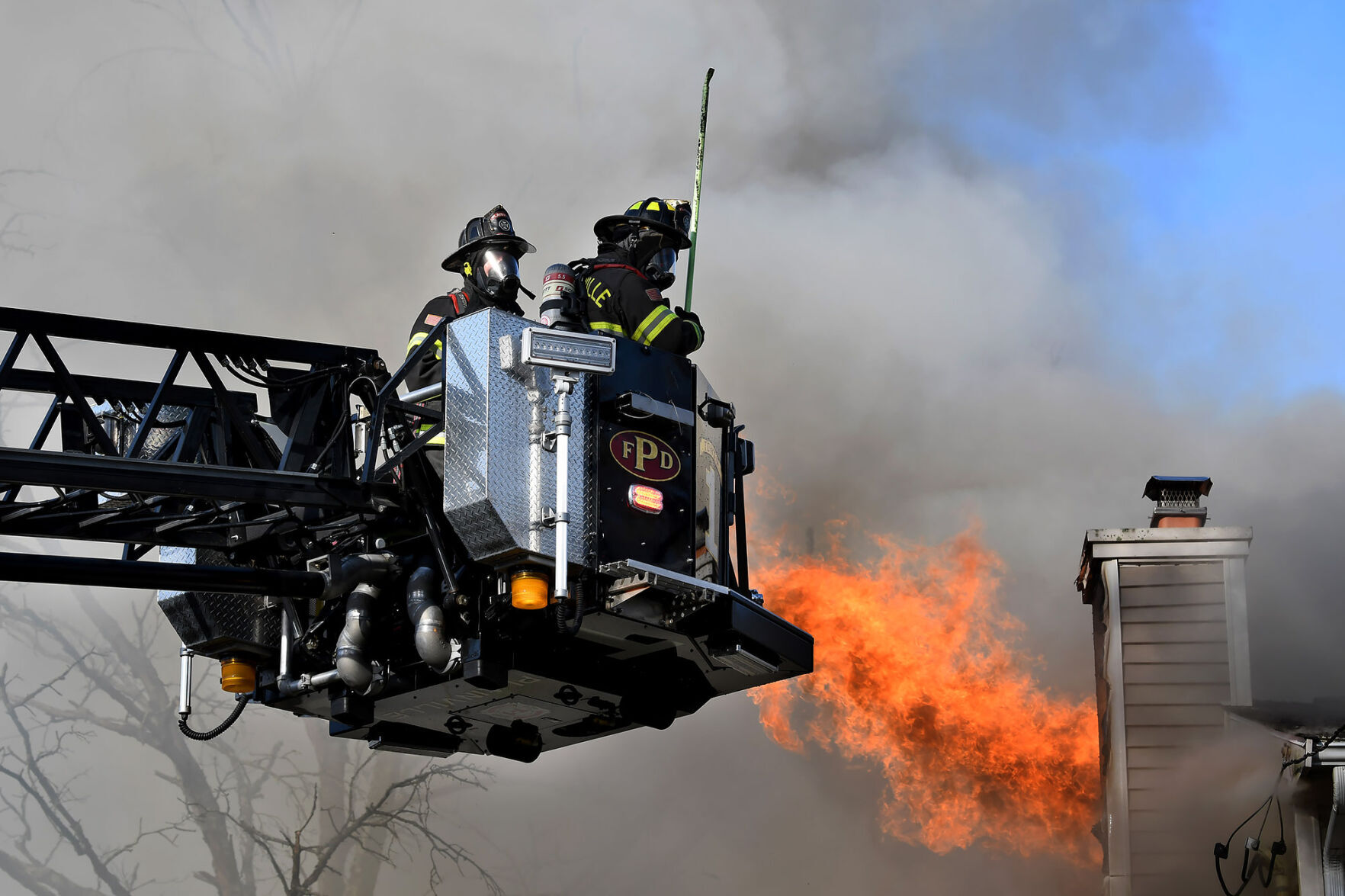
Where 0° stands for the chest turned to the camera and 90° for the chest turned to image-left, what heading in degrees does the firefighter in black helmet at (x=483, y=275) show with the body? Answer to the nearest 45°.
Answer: approximately 315°

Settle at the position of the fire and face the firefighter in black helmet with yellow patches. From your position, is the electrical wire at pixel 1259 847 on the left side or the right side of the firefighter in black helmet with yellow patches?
left

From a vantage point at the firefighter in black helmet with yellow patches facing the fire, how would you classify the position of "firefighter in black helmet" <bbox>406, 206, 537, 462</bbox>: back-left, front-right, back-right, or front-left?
back-left

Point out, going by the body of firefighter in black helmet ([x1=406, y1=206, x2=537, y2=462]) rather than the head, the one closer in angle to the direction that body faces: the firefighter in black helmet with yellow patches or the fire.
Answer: the firefighter in black helmet with yellow patches

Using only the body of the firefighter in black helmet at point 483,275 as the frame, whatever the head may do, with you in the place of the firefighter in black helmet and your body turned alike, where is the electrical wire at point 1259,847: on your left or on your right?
on your left

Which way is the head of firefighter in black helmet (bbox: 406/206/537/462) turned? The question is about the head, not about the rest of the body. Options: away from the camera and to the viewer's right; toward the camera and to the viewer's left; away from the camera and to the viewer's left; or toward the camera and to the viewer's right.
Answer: toward the camera and to the viewer's right

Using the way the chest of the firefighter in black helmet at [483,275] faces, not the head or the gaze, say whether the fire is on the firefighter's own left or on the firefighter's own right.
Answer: on the firefighter's own left
